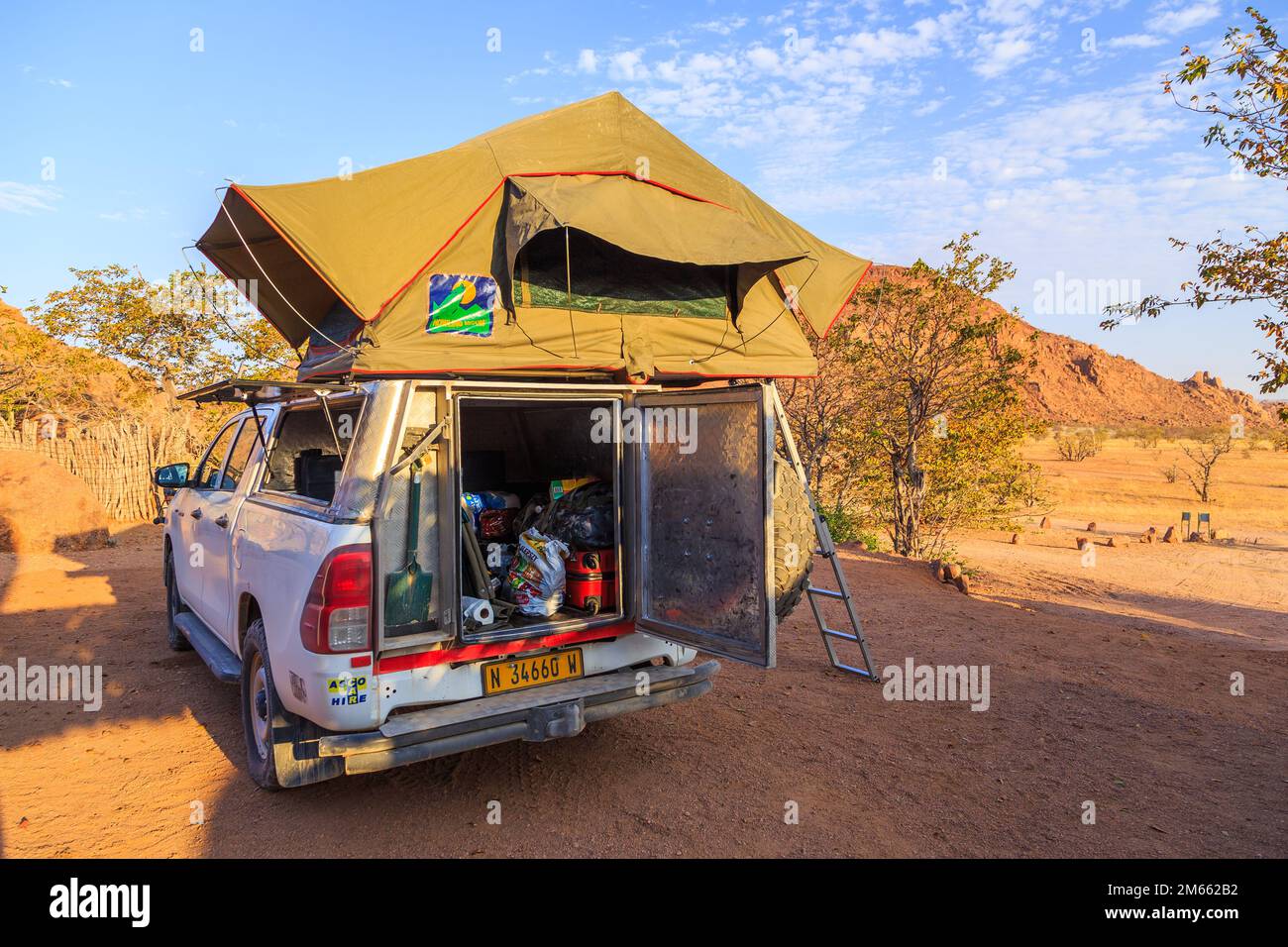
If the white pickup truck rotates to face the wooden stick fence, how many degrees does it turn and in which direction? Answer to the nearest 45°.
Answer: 0° — it already faces it

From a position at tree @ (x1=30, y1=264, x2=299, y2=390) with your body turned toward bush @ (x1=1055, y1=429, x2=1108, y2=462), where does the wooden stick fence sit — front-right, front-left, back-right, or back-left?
back-right

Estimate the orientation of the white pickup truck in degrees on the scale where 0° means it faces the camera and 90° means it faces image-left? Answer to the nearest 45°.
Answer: approximately 135°

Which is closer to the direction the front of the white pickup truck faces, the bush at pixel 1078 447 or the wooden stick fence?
the wooden stick fence

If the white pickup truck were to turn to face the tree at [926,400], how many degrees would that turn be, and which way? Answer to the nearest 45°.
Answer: approximately 90° to its right

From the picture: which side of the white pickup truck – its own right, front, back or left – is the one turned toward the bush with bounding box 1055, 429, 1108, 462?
right
